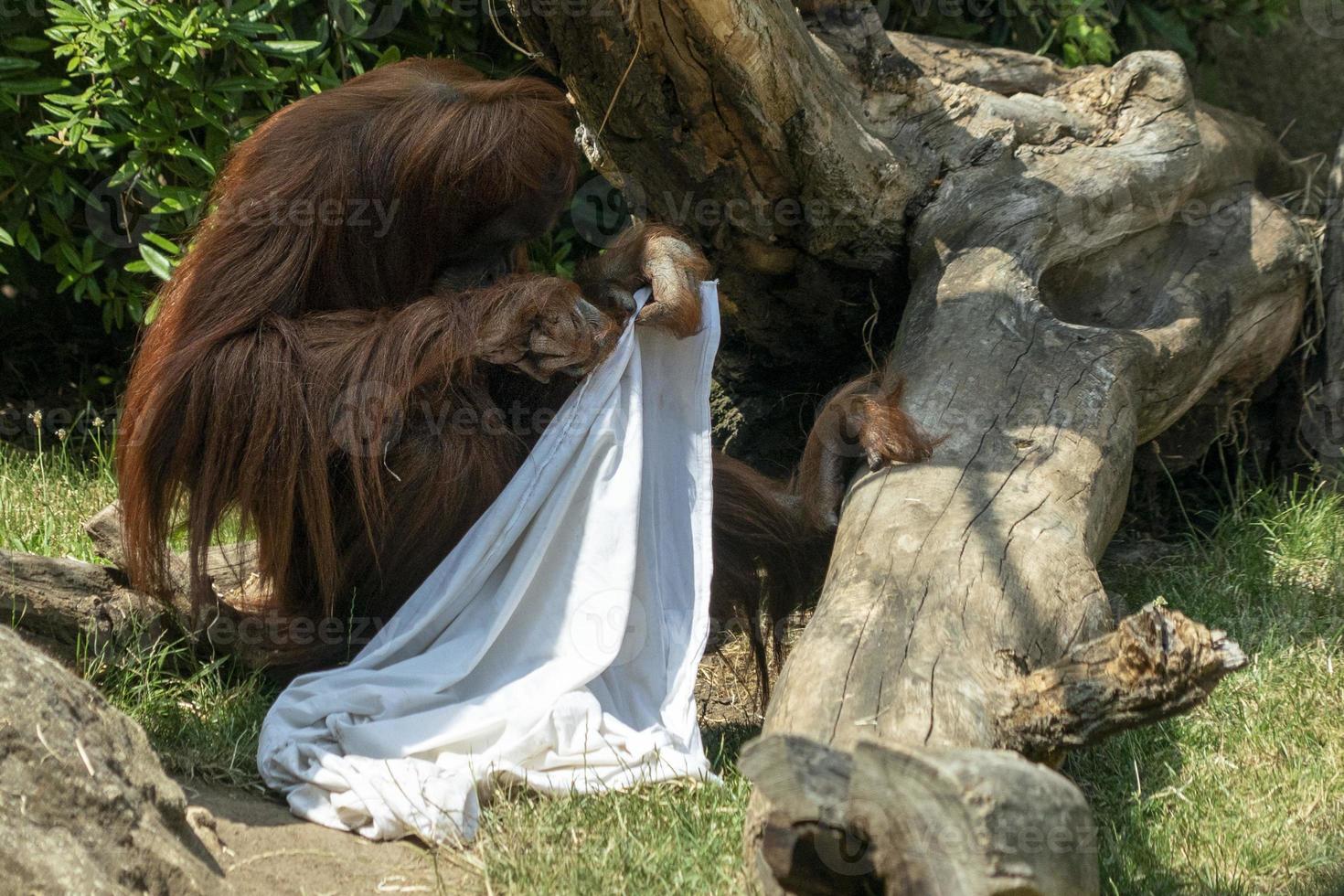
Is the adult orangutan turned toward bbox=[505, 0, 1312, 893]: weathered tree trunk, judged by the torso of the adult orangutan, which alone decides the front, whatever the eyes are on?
yes

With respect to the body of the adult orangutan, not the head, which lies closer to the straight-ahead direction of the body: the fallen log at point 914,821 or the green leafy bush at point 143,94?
the fallen log

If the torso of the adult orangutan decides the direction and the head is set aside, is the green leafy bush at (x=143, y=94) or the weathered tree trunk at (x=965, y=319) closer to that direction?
the weathered tree trunk

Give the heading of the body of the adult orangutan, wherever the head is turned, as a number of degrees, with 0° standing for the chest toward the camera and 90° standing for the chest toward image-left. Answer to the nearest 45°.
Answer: approximately 270°

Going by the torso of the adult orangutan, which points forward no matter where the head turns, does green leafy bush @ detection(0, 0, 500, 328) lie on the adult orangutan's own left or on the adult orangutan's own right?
on the adult orangutan's own left

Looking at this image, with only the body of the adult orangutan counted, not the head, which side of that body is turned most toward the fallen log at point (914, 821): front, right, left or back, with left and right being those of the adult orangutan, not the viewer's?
right
